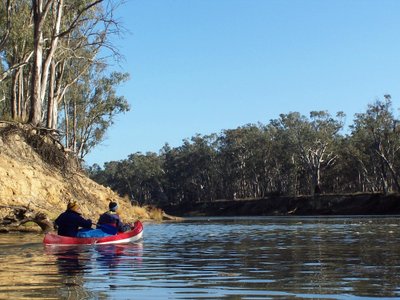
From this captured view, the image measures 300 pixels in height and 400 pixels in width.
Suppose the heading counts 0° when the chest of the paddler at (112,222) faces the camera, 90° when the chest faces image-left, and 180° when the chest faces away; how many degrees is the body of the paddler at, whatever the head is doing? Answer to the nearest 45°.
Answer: approximately 225°

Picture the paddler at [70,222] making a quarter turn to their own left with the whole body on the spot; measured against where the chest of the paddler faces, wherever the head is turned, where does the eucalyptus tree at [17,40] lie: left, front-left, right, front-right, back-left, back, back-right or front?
front-right

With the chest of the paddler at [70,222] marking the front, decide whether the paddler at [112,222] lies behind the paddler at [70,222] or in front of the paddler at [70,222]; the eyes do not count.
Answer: in front

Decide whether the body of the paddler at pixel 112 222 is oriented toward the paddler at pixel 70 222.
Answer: no

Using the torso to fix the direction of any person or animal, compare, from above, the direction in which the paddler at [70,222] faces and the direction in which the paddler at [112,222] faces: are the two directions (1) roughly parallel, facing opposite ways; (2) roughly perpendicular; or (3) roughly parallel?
roughly parallel

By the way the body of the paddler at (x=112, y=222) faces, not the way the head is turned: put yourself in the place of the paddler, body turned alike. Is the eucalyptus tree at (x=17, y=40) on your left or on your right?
on your left
